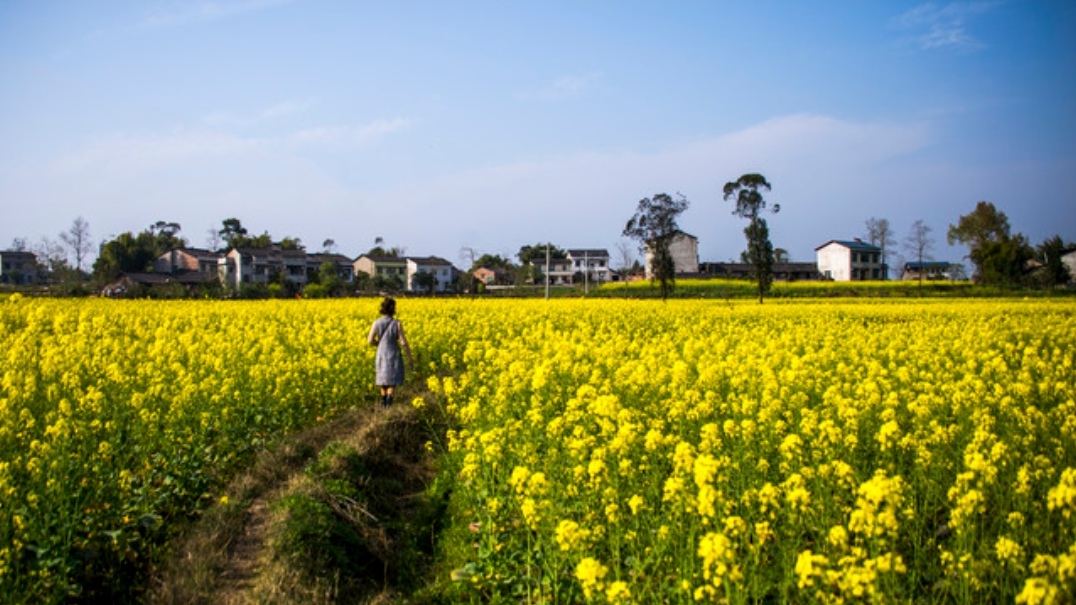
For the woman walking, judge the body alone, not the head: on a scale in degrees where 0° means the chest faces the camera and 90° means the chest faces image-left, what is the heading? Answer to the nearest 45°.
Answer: approximately 180°

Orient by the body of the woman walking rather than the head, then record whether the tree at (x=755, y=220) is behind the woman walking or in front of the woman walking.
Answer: in front
